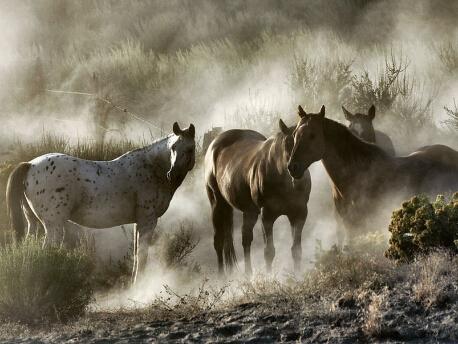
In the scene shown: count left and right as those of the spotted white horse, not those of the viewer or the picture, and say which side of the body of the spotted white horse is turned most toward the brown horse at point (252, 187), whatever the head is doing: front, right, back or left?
front

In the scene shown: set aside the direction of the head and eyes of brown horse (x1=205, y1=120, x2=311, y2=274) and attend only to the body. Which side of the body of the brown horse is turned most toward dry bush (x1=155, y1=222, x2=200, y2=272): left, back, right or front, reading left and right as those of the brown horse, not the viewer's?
back

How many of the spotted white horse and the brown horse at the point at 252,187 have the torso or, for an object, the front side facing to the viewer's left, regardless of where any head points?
0

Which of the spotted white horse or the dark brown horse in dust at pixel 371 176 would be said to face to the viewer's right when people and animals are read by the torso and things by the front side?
the spotted white horse

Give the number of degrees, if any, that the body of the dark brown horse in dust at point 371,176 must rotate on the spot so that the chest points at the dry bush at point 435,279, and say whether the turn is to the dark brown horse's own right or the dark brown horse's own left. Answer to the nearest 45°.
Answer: approximately 90° to the dark brown horse's own left

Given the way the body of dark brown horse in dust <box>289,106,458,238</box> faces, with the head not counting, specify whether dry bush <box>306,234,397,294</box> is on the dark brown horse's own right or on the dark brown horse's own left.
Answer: on the dark brown horse's own left

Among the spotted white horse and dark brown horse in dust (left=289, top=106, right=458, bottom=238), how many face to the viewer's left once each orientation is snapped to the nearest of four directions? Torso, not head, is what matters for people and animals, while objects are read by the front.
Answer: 1

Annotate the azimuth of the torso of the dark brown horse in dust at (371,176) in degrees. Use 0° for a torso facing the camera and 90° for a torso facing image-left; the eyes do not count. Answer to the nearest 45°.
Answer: approximately 90°

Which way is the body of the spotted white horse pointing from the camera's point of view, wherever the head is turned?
to the viewer's right

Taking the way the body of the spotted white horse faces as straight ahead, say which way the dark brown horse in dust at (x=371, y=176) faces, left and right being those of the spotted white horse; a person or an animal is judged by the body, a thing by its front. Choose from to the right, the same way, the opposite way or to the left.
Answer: the opposite way

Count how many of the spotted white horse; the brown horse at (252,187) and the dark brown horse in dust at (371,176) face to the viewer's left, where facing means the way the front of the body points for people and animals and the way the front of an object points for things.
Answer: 1
